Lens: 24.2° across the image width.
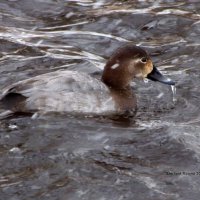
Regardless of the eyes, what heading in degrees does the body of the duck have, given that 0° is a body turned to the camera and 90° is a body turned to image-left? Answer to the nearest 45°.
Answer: approximately 270°
